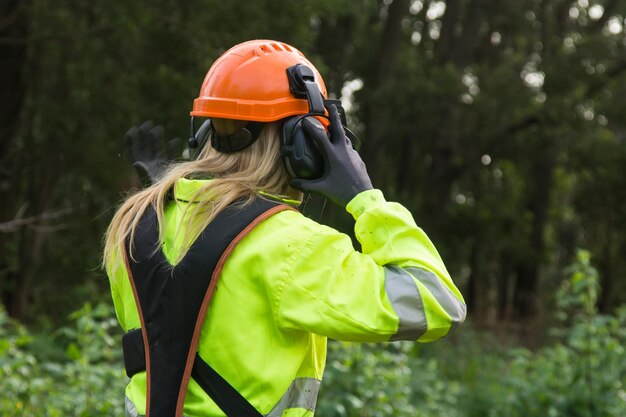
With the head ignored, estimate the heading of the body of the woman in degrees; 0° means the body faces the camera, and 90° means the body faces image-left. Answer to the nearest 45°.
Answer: approximately 225°

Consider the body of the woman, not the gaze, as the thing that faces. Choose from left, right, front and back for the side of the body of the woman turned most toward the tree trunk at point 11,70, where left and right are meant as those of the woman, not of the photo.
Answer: left
